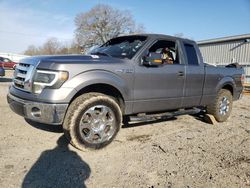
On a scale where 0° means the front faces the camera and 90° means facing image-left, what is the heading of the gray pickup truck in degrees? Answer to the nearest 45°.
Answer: approximately 45°
